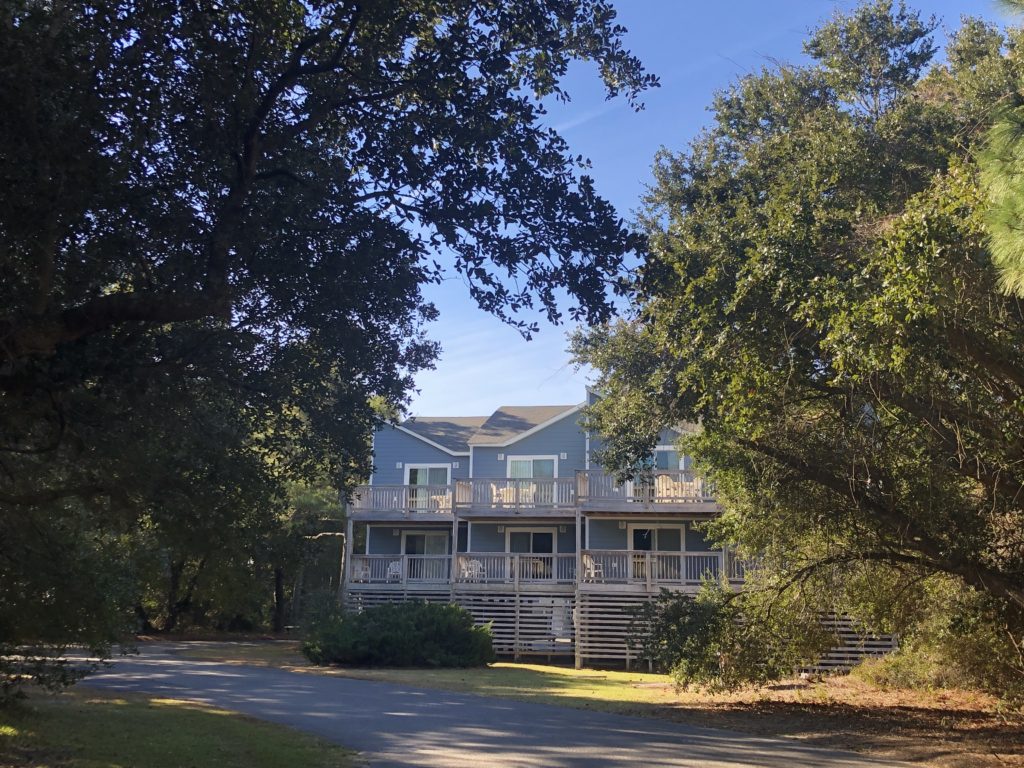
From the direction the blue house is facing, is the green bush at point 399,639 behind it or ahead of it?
ahead

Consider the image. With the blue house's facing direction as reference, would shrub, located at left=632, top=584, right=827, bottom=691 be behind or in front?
in front

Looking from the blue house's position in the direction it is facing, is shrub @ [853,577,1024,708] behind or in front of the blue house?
in front

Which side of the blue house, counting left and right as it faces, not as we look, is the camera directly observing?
front

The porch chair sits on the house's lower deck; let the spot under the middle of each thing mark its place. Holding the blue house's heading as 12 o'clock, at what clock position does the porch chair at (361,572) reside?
The porch chair is roughly at 3 o'clock from the blue house.
